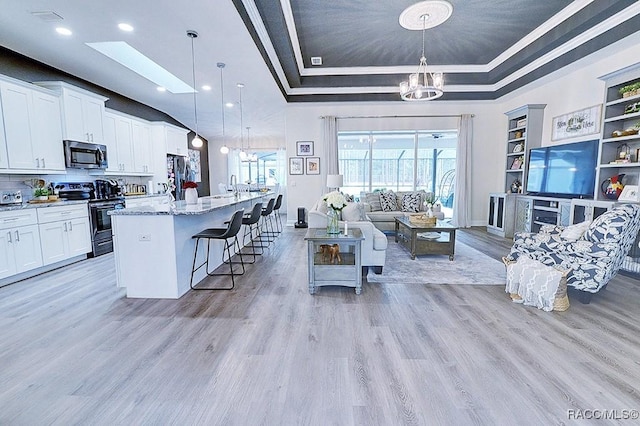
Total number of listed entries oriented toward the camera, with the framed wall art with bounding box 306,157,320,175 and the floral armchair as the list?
1

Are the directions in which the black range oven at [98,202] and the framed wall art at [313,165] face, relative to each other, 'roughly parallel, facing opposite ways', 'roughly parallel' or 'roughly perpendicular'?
roughly perpendicular

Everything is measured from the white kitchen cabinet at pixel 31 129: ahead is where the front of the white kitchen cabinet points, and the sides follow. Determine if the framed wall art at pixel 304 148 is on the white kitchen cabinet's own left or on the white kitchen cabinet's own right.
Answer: on the white kitchen cabinet's own left

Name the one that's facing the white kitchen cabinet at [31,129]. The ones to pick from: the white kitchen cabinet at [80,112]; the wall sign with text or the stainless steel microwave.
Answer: the wall sign with text

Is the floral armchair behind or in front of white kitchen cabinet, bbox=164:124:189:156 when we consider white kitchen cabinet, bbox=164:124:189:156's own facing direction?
in front

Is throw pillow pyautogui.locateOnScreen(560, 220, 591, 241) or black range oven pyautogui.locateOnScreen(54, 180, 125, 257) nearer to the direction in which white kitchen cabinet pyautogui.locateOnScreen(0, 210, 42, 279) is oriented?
the throw pillow

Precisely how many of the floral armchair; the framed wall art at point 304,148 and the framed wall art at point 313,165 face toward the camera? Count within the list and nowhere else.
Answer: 2

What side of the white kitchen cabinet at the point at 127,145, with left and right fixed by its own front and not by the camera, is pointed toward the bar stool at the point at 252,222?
front

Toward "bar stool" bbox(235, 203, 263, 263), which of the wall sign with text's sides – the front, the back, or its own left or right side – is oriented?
front

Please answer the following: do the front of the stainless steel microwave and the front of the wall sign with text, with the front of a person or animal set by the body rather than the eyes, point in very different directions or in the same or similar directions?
very different directions

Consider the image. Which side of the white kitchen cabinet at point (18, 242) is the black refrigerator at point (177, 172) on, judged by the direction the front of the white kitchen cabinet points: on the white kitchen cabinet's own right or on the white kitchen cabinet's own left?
on the white kitchen cabinet's own left
